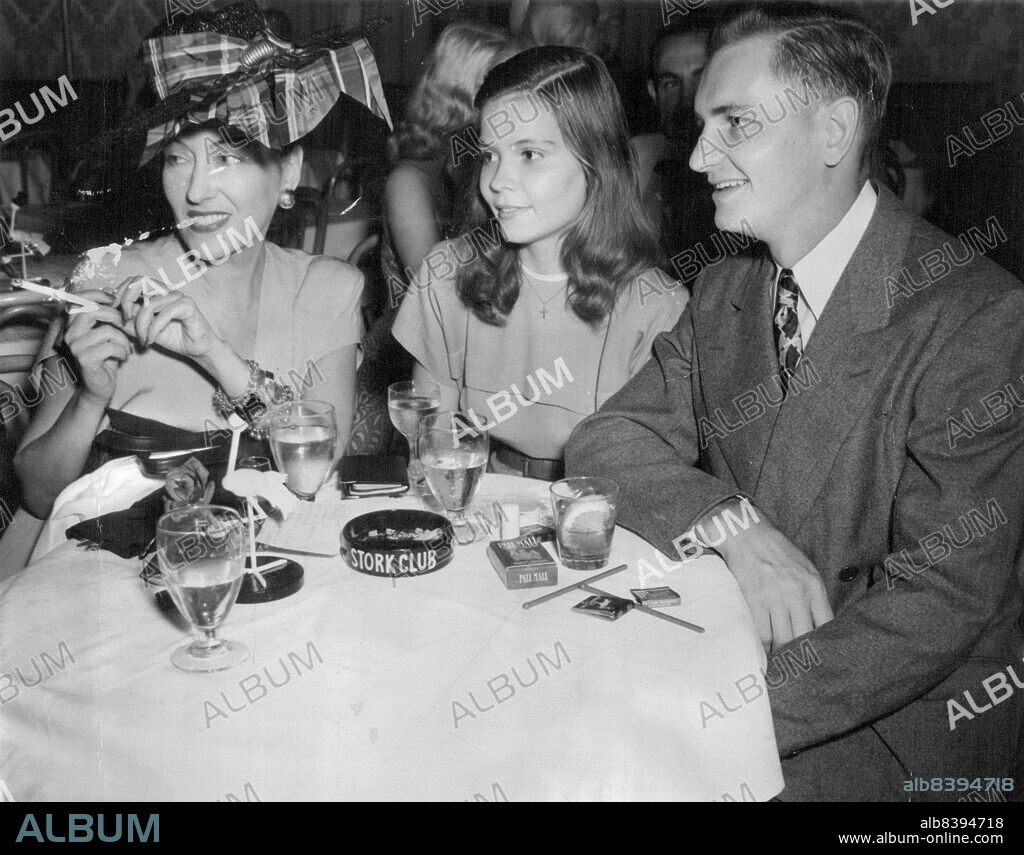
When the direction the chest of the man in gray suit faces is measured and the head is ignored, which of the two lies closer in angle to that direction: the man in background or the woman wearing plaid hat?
the woman wearing plaid hat

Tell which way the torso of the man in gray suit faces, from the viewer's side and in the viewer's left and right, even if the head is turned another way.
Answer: facing the viewer and to the left of the viewer

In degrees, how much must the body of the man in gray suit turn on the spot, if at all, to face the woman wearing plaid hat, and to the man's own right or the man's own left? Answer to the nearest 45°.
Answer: approximately 45° to the man's own right

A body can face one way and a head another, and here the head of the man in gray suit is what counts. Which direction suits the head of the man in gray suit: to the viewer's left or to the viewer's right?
to the viewer's left

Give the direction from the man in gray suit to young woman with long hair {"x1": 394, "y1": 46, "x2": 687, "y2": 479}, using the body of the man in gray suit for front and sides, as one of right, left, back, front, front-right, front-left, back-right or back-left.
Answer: right

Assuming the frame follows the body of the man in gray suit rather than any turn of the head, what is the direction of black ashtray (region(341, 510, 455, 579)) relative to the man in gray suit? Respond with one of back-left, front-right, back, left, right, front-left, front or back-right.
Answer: front

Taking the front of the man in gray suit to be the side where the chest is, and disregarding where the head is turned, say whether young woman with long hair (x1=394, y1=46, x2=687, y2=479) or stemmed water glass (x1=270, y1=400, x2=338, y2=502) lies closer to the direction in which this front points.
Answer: the stemmed water glass

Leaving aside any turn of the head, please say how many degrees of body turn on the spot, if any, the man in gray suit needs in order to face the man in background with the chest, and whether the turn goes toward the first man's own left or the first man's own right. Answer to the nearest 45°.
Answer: approximately 135° to the first man's own right

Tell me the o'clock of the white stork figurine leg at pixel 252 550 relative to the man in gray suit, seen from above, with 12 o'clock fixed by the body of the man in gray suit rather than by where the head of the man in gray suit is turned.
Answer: The white stork figurine leg is roughly at 12 o'clock from the man in gray suit.

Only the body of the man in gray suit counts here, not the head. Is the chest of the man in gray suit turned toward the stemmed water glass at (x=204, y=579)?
yes

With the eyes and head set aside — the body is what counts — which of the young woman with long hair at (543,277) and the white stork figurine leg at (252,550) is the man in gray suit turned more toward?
the white stork figurine leg

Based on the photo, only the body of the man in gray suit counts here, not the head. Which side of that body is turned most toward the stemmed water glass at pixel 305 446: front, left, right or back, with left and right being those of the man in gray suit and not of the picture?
front
